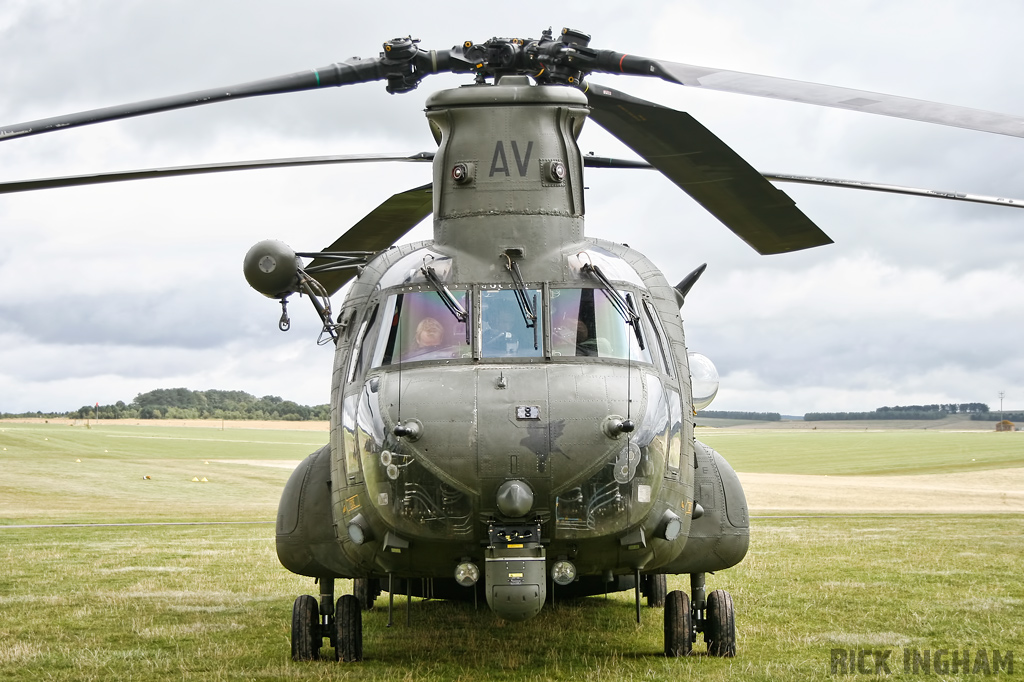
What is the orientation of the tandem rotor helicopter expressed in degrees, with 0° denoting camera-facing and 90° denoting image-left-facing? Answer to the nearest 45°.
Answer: approximately 0°
